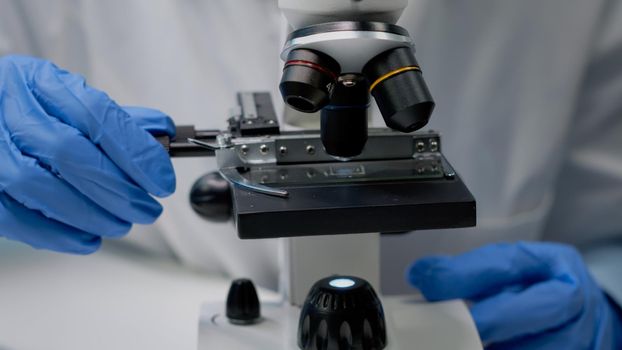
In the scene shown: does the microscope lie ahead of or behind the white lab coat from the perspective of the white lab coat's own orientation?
ahead

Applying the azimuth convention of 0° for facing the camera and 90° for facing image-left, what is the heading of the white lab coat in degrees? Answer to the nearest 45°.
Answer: approximately 0°
